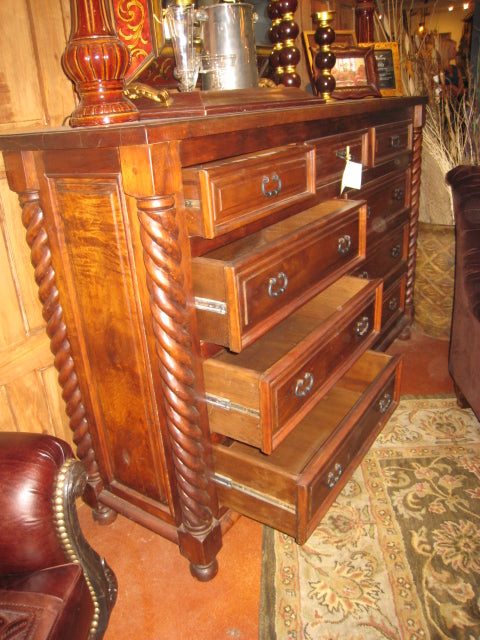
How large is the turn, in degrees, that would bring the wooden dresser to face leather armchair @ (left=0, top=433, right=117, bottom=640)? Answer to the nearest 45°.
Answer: approximately 90° to its right

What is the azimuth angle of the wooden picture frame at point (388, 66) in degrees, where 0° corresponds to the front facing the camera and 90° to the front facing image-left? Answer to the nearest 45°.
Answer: approximately 0°

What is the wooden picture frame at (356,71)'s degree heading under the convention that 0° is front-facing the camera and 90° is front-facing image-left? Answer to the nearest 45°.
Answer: approximately 0°

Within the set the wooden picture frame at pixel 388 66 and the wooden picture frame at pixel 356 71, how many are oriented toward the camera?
2

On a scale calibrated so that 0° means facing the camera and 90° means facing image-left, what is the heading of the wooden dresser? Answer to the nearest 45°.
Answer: approximately 315°
